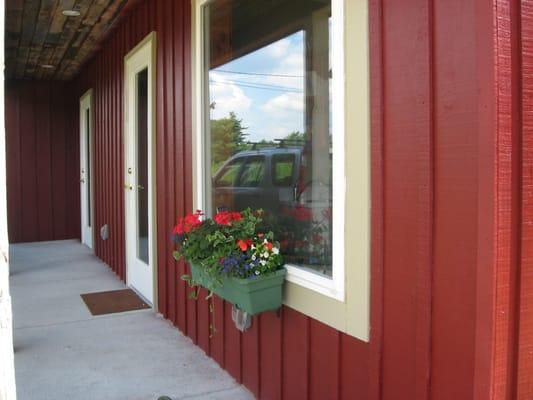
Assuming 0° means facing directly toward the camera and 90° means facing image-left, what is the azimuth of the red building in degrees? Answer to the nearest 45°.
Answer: approximately 45°
